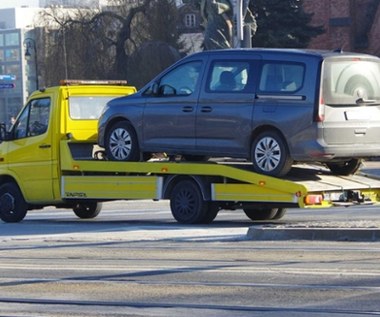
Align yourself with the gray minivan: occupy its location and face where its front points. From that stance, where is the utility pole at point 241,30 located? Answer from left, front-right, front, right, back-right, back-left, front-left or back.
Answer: front-right

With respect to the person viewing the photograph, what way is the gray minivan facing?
facing away from the viewer and to the left of the viewer

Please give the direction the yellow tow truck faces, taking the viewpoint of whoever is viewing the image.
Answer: facing away from the viewer and to the left of the viewer

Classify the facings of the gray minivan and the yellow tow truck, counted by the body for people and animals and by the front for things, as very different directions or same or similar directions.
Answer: same or similar directions

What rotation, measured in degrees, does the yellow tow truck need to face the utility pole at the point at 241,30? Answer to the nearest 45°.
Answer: approximately 45° to its right
